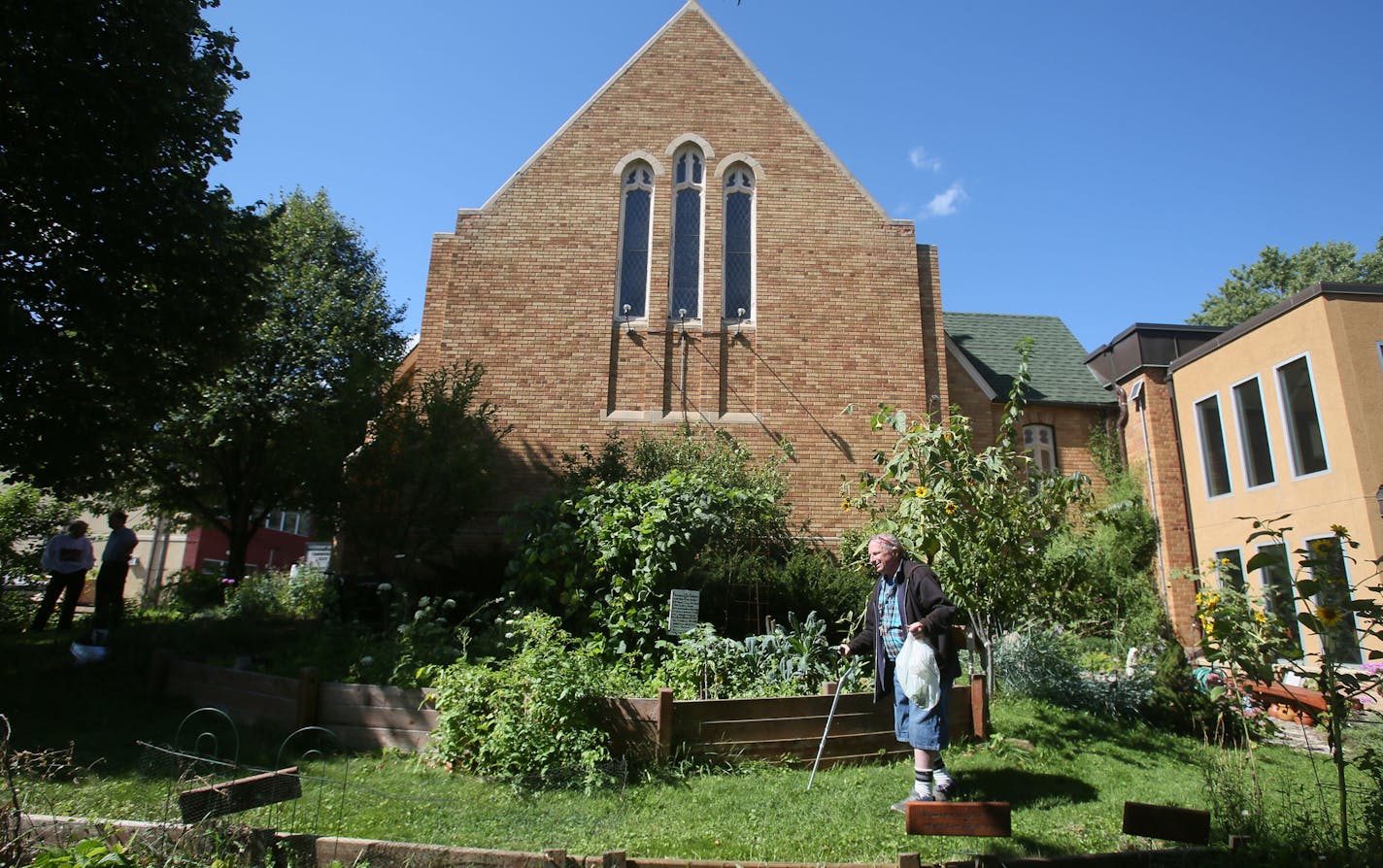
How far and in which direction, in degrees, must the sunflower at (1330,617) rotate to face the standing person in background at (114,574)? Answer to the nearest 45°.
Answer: approximately 90° to its right

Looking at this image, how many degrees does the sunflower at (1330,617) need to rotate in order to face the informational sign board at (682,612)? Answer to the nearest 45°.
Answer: approximately 90° to its right

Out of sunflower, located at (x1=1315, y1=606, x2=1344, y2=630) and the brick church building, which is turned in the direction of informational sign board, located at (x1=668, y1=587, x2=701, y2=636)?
the brick church building

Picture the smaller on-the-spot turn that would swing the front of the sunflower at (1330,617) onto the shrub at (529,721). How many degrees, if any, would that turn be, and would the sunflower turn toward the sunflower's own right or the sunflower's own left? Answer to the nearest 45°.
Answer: approximately 90° to the sunflower's own right

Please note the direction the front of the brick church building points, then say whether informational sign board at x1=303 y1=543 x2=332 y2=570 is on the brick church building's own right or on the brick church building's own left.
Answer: on the brick church building's own right

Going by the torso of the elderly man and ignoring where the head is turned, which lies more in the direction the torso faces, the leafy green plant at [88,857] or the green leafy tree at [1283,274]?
the leafy green plant

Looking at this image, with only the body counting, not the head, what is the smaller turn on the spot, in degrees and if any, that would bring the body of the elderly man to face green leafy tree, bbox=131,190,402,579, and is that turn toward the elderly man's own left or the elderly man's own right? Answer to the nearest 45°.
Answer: approximately 90° to the elderly man's own right

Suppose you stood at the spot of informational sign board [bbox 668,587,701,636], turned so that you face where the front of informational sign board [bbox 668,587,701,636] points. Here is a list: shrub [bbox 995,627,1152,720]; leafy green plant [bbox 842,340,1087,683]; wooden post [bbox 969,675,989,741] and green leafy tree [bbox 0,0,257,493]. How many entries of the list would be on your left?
3
